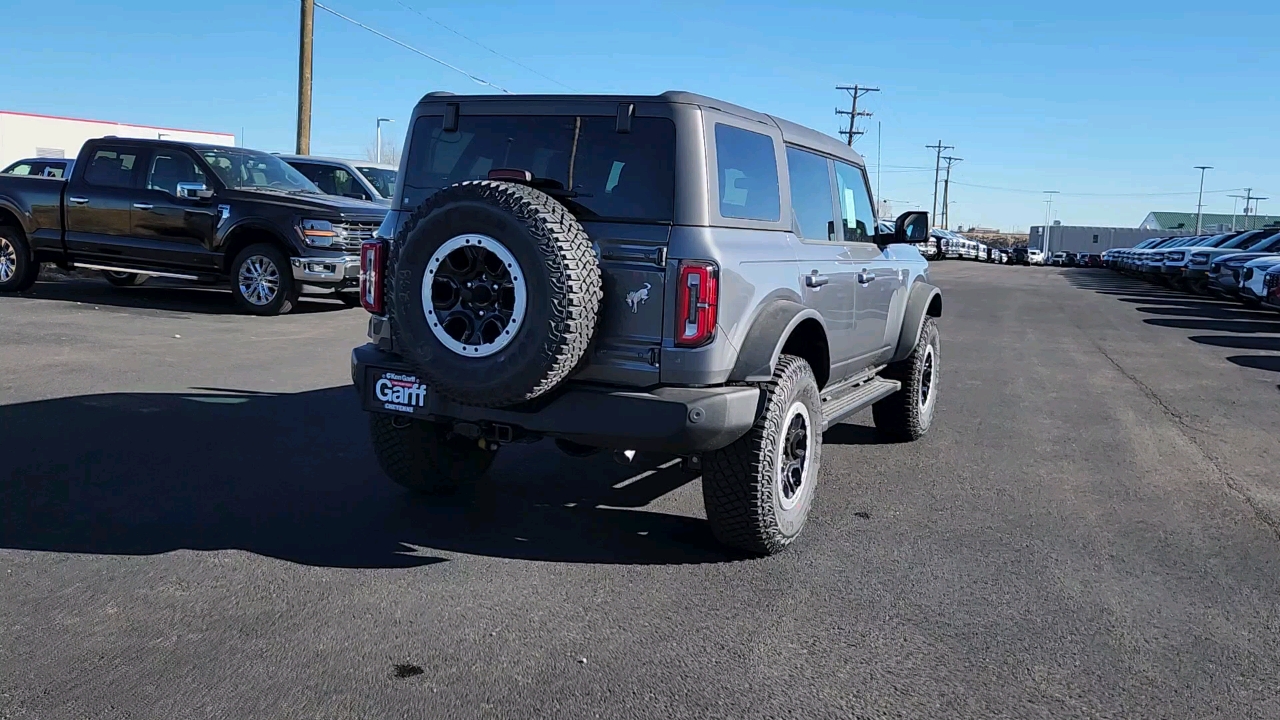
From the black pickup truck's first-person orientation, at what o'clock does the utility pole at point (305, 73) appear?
The utility pole is roughly at 8 o'clock from the black pickup truck.

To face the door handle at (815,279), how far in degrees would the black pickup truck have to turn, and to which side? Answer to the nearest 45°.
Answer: approximately 45° to its right

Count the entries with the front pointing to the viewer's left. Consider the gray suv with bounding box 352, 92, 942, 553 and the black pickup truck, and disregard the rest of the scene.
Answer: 0

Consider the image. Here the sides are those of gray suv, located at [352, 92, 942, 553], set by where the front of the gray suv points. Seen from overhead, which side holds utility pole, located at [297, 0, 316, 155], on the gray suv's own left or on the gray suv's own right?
on the gray suv's own left

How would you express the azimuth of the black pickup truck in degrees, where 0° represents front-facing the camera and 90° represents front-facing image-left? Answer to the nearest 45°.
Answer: approximately 315°

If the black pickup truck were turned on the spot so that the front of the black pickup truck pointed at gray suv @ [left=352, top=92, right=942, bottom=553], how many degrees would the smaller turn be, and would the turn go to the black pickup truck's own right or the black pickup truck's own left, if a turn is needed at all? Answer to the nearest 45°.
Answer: approximately 45° to the black pickup truck's own right

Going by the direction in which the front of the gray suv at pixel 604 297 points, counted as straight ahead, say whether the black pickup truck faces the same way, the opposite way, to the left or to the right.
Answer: to the right

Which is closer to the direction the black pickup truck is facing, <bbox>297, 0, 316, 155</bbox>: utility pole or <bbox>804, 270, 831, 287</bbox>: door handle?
the door handle

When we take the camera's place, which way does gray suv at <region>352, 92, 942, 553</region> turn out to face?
facing away from the viewer and to the right of the viewer
